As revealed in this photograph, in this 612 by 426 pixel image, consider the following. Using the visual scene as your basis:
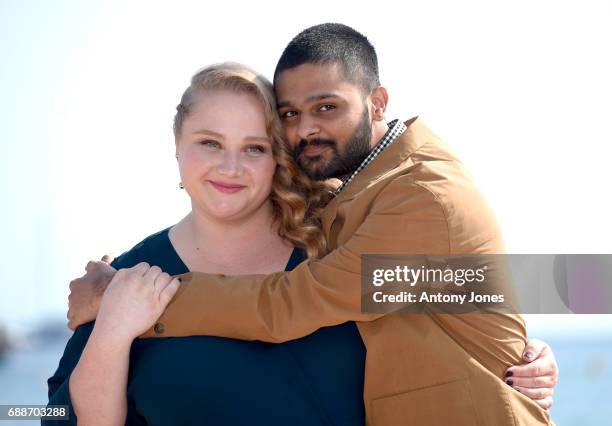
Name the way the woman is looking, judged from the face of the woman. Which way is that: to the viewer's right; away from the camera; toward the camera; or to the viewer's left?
toward the camera

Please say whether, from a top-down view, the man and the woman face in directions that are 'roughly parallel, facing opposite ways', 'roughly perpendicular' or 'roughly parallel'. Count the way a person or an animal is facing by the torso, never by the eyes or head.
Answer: roughly perpendicular

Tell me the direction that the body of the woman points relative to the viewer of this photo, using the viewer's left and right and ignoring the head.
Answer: facing the viewer

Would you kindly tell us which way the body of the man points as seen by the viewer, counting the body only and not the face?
to the viewer's left
